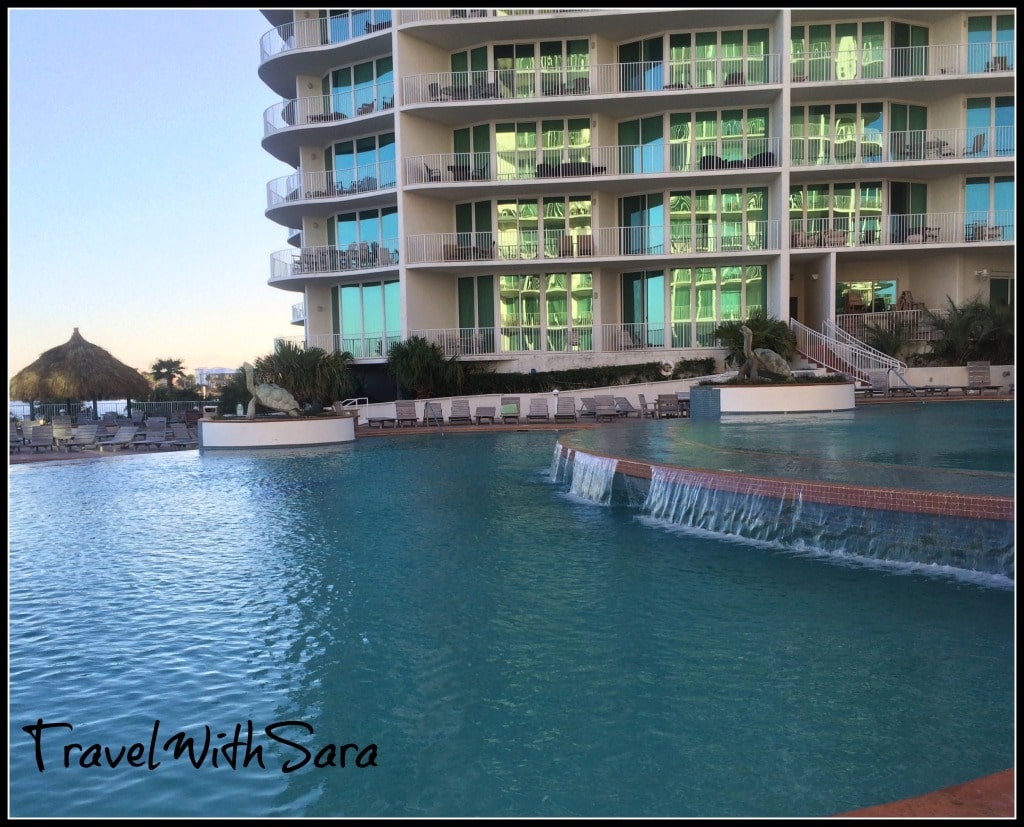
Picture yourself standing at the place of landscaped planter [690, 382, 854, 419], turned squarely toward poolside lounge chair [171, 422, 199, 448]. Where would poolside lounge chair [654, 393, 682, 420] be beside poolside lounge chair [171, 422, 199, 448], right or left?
right

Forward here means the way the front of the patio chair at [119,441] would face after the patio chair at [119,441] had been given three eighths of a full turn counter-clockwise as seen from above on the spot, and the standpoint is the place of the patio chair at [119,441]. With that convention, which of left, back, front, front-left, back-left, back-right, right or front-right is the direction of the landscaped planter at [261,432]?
front-right

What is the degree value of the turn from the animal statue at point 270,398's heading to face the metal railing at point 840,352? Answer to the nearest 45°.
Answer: approximately 180°

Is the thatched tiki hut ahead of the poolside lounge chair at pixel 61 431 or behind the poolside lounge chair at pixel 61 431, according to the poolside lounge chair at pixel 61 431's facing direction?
behind

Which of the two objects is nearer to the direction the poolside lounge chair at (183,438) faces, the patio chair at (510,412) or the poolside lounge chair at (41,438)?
the patio chair

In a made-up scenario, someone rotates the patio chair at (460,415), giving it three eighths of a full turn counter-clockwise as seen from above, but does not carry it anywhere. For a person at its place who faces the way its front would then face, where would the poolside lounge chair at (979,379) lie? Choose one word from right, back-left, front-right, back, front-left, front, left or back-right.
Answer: front-right

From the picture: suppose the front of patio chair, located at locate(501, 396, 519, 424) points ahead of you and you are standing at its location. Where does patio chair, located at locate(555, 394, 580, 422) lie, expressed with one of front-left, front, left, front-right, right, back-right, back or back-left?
left

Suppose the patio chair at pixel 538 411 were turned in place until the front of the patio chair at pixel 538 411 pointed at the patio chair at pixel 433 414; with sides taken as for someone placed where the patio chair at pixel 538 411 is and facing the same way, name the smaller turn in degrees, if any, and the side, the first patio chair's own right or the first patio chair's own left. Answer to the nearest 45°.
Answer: approximately 90° to the first patio chair's own right

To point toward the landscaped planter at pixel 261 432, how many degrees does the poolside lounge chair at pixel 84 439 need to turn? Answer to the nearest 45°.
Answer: approximately 90° to its left

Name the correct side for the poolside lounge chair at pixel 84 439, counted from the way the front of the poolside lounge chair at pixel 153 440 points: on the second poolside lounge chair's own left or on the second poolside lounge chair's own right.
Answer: on the second poolside lounge chair's own right
